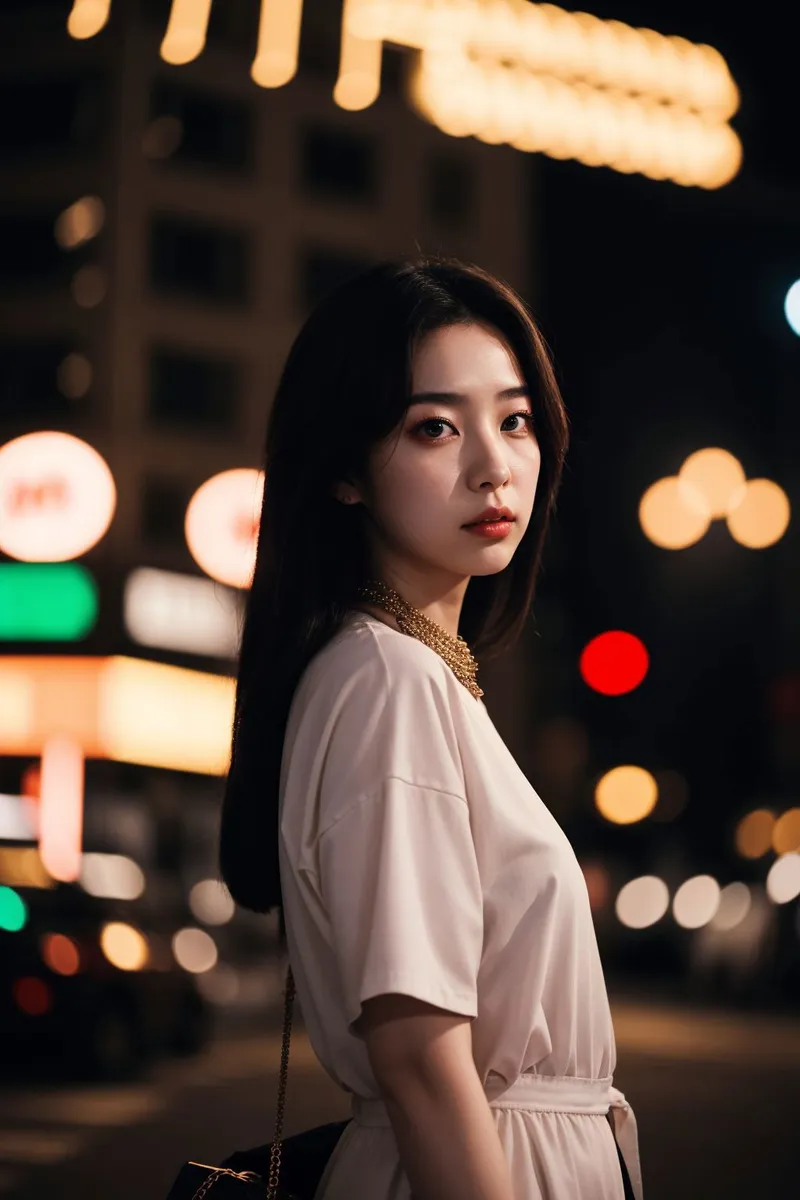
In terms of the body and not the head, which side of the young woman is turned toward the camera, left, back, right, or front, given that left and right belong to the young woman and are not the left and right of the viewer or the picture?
right

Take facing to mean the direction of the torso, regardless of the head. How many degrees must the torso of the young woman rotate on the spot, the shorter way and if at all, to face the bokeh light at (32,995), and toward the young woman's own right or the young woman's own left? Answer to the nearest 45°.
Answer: approximately 90° to the young woman's own left

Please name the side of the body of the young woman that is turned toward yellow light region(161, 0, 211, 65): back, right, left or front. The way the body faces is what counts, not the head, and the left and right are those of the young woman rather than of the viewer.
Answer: left

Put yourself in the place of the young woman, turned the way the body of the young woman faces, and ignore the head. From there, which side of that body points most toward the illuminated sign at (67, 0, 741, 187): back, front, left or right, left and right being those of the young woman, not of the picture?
left

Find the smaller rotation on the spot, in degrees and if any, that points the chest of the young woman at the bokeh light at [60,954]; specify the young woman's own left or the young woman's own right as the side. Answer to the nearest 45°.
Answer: approximately 90° to the young woman's own left

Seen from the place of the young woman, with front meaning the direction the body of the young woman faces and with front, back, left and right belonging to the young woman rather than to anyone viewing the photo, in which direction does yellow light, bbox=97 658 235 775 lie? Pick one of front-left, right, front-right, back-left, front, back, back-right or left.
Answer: left

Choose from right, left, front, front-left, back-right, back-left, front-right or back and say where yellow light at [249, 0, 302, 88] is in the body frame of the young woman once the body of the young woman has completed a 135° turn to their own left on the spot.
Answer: front-right

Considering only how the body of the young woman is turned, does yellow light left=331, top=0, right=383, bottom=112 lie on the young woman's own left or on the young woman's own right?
on the young woman's own left

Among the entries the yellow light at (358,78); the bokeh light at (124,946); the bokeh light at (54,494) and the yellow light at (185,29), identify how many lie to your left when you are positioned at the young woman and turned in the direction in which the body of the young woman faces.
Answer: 4

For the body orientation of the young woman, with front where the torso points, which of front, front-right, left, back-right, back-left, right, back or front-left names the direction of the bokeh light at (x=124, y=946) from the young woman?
left
